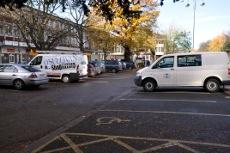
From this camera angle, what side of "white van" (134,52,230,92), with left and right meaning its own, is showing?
left

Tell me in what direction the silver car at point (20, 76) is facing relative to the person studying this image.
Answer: facing away from the viewer and to the left of the viewer

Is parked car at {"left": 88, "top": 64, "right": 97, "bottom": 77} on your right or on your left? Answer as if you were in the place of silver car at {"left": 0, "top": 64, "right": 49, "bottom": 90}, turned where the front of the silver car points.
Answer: on your right

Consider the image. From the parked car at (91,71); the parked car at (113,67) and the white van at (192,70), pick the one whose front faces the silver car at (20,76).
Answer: the white van

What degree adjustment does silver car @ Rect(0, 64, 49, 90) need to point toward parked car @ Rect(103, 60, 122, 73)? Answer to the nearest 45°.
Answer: approximately 90° to its right
